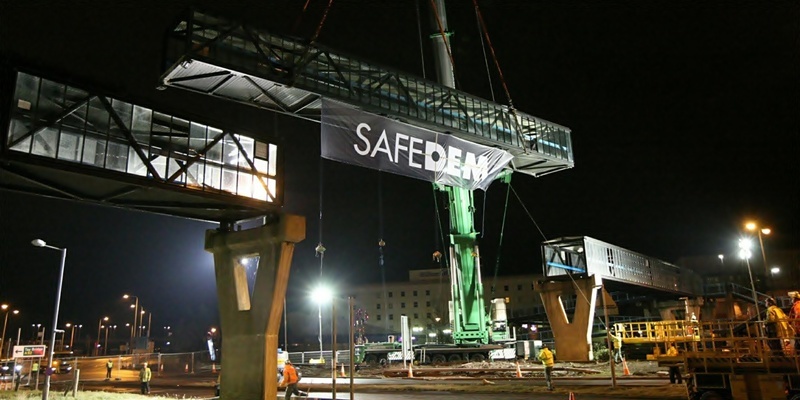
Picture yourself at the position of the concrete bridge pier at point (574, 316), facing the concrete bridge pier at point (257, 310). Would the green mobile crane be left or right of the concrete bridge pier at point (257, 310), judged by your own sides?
right
